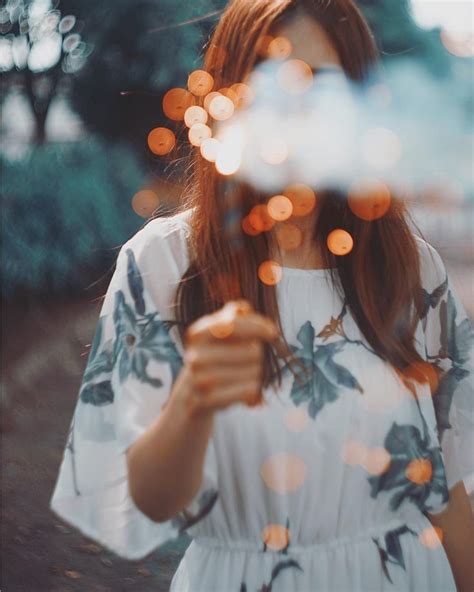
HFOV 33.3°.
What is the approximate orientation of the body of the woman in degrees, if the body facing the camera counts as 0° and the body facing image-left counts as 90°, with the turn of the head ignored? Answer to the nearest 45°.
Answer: approximately 0°
